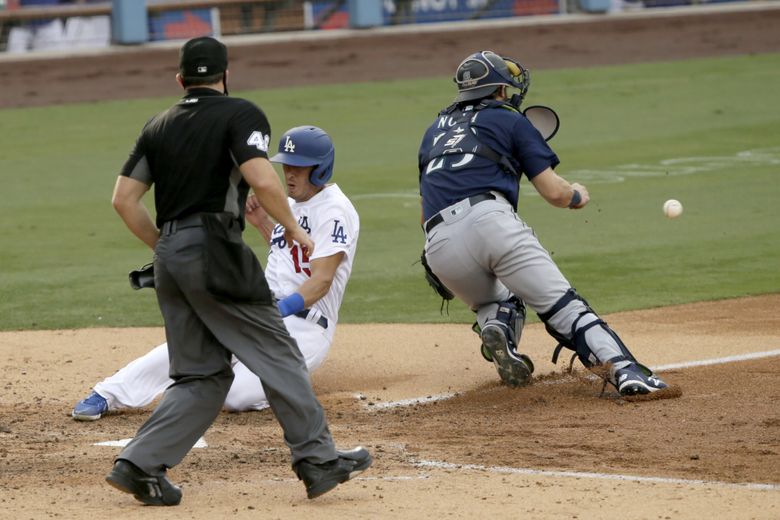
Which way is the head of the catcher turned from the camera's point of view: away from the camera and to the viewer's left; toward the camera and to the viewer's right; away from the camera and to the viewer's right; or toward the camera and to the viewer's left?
away from the camera and to the viewer's right

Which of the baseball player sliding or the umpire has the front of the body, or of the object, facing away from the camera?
the umpire

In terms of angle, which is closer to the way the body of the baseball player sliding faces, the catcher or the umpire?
the umpire

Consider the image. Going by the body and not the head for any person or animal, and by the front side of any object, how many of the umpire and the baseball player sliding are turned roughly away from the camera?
1

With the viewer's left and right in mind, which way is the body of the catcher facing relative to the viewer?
facing away from the viewer and to the right of the viewer

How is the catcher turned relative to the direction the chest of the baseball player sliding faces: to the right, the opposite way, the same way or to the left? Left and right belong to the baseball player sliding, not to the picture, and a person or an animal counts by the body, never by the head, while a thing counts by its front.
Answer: the opposite way

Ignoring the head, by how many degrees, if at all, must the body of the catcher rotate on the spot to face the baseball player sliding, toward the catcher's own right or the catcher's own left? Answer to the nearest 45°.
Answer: approximately 135° to the catcher's own left

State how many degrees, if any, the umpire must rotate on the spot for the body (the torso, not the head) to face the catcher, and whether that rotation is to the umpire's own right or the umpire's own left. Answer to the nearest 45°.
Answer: approximately 45° to the umpire's own right

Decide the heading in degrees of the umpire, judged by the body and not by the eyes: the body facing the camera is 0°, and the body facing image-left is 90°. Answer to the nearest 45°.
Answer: approximately 180°
